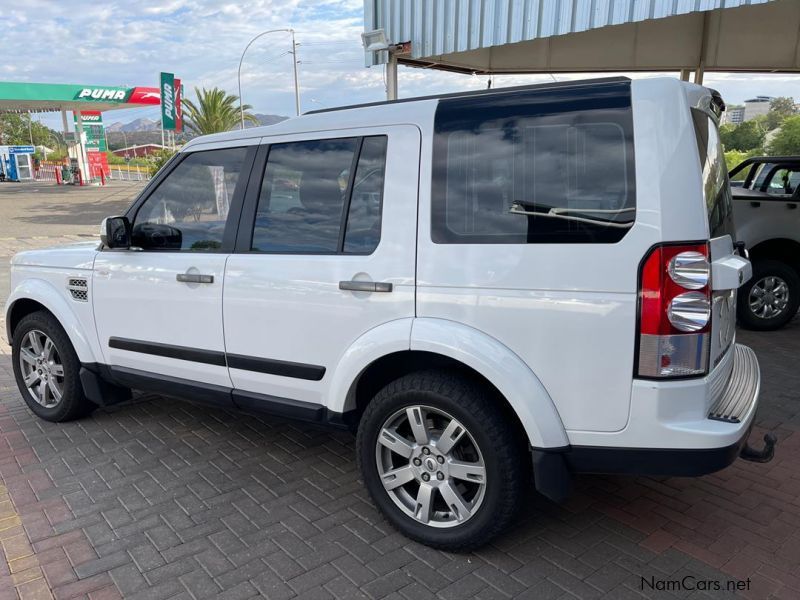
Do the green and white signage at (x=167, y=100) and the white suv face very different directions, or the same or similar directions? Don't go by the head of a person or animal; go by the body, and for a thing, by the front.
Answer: very different directions

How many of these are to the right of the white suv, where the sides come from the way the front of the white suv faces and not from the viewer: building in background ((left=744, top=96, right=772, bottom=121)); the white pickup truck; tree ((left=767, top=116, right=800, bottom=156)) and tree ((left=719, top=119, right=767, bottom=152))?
4

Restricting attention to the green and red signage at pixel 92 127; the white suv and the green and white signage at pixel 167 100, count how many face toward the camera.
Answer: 2

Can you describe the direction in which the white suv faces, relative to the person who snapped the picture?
facing away from the viewer and to the left of the viewer

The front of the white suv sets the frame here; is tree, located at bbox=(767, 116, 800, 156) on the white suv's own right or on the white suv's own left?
on the white suv's own right

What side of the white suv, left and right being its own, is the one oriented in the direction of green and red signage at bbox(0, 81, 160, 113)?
front

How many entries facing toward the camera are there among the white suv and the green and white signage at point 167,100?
1

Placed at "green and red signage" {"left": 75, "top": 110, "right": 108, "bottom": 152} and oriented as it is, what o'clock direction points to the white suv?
The white suv is roughly at 12 o'clock from the green and red signage.

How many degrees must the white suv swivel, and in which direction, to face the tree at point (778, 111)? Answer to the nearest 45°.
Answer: approximately 90° to its right

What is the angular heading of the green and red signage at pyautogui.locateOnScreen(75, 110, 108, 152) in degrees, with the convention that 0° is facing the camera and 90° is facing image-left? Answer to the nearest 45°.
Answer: approximately 0°

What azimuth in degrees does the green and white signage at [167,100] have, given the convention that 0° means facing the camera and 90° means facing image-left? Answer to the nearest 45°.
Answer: approximately 0°
